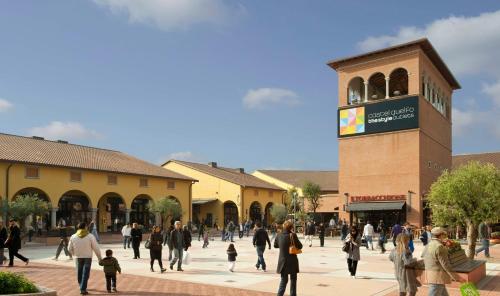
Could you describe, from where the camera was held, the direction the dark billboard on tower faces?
facing the viewer and to the left of the viewer

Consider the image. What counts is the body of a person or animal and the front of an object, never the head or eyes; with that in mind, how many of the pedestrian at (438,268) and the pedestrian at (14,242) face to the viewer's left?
1

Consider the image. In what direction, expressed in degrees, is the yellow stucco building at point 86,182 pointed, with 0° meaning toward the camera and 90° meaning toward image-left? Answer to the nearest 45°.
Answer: approximately 315°

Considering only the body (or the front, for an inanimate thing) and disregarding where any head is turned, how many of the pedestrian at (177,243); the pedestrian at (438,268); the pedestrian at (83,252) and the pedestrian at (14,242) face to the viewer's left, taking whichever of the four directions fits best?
1
